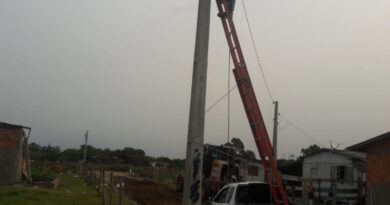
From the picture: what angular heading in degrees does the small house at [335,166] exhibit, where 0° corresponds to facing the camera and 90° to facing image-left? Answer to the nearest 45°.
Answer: approximately 0°

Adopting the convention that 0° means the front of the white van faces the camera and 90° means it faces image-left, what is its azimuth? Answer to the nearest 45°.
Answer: approximately 90°
